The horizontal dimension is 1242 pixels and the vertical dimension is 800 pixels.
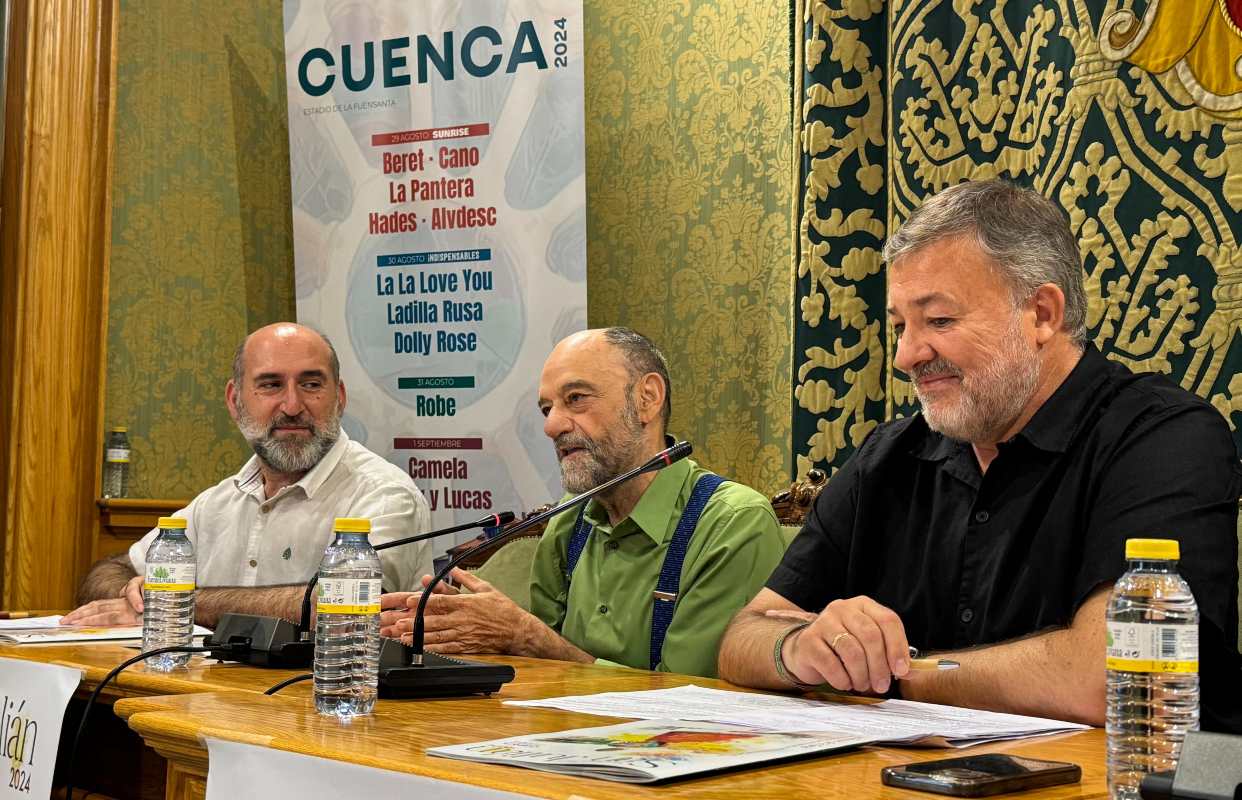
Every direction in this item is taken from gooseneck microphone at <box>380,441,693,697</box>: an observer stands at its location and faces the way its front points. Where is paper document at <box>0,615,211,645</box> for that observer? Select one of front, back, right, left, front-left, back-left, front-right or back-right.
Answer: back-left

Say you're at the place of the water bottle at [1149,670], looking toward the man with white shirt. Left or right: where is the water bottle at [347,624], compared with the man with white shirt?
left

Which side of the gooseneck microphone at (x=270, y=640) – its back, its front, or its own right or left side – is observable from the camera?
right

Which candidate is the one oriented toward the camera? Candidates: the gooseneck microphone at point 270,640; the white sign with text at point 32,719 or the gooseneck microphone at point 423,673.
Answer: the white sign with text

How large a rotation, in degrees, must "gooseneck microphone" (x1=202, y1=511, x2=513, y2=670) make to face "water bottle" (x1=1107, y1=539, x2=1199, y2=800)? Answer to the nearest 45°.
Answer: approximately 45° to its right

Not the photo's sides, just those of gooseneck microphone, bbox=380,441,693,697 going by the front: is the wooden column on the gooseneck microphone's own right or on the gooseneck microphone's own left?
on the gooseneck microphone's own left

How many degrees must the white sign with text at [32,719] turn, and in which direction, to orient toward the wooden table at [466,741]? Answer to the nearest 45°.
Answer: approximately 45° to its left

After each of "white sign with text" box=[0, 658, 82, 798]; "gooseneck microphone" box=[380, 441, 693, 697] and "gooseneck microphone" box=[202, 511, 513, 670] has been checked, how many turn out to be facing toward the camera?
1

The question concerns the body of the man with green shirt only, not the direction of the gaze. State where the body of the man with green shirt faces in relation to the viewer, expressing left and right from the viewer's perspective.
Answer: facing the viewer and to the left of the viewer

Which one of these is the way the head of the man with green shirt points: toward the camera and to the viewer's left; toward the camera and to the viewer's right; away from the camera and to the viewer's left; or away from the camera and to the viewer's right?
toward the camera and to the viewer's left

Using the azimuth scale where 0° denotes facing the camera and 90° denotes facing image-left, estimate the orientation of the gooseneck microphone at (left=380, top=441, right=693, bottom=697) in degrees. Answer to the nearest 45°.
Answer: approximately 270°
